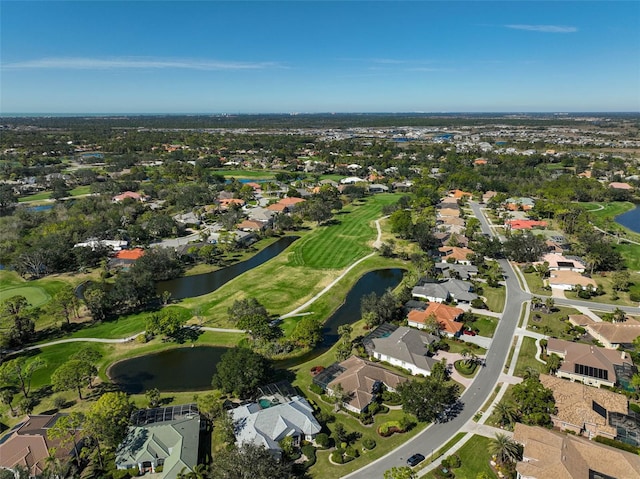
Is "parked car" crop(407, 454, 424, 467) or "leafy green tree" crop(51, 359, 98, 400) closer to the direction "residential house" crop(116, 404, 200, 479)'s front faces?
the parked car

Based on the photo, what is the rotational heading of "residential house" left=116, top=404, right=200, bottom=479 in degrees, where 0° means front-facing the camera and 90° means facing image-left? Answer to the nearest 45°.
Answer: approximately 0°

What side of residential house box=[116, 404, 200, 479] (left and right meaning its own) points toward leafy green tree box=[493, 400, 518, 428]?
left

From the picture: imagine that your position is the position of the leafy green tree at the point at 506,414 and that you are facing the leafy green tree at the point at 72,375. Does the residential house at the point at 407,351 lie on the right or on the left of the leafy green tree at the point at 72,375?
right

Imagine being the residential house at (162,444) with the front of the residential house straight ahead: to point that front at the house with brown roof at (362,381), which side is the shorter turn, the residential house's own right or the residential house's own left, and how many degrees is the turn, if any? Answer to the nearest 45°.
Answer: approximately 90° to the residential house's own left

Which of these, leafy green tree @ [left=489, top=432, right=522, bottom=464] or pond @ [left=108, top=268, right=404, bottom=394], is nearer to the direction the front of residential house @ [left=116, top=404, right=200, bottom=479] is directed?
the leafy green tree

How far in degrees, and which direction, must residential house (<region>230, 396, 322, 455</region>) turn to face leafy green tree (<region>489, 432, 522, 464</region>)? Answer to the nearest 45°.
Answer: approximately 45° to its left
